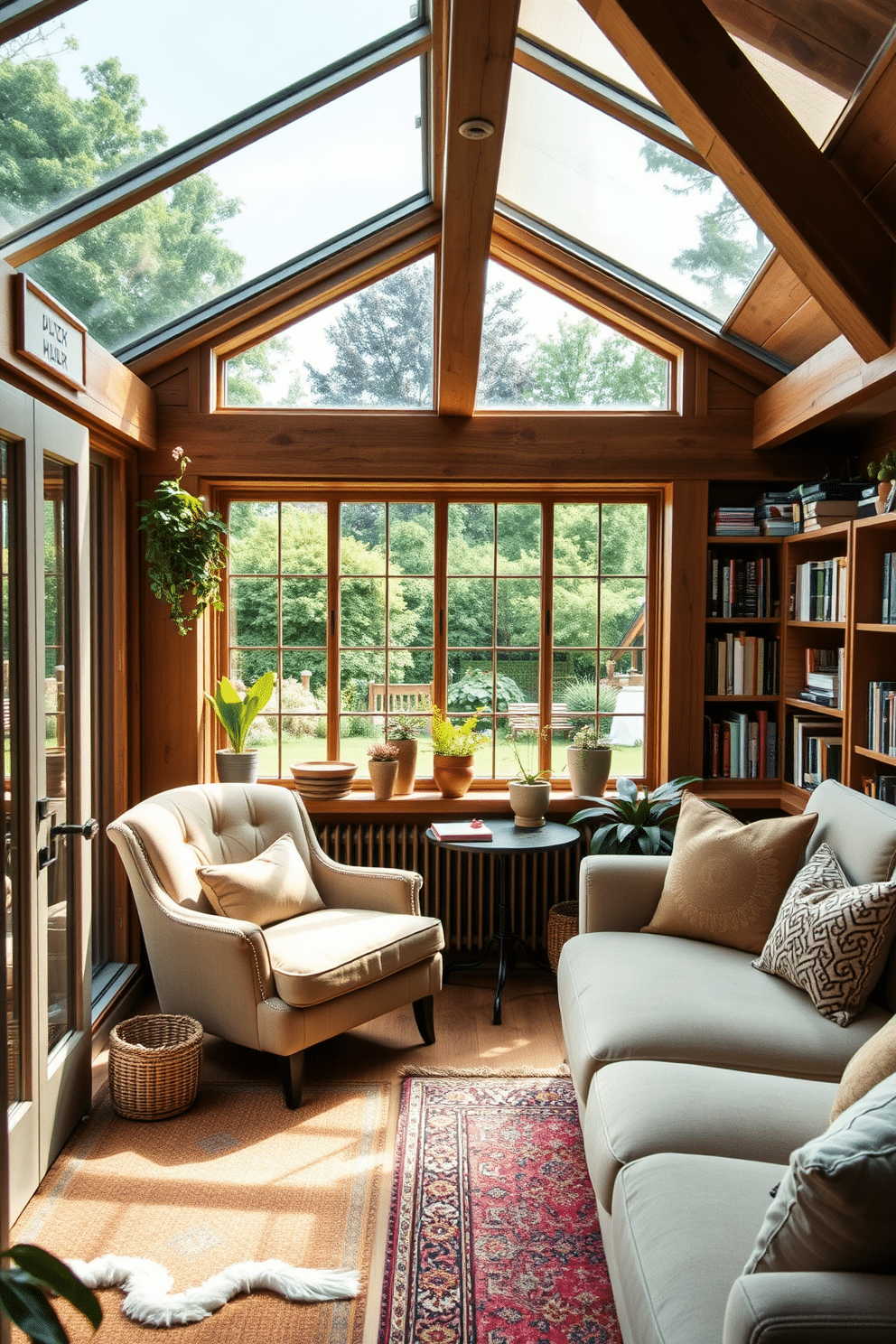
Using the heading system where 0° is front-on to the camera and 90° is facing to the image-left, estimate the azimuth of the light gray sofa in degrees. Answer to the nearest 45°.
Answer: approximately 90°

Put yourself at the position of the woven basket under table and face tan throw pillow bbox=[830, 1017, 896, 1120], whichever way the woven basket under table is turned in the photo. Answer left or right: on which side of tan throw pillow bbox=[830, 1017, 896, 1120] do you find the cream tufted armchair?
right

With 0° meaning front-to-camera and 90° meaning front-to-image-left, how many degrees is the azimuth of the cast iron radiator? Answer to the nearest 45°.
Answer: approximately 0°

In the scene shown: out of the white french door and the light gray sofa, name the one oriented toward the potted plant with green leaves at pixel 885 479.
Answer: the white french door

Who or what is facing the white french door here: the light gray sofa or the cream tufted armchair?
the light gray sofa

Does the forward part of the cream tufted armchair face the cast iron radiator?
no

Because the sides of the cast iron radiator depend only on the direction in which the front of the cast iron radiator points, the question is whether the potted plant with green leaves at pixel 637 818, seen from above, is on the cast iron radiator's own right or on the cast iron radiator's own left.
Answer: on the cast iron radiator's own left

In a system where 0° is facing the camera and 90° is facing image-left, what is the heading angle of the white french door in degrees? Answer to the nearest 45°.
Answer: approximately 270°

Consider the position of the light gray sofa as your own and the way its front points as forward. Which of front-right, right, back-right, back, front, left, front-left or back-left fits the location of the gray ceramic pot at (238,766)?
front-right

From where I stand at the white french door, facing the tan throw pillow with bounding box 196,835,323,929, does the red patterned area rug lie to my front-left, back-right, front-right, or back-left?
front-right

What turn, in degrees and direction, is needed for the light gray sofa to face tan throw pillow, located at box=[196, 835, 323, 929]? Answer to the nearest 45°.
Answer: approximately 45° to its right

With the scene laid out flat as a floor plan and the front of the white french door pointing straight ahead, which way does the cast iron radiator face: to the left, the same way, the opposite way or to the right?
to the right

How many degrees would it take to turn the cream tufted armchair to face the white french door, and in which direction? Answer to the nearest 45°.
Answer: approximately 90° to its right

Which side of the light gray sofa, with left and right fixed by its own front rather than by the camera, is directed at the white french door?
front

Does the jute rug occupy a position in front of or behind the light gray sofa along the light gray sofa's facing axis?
in front

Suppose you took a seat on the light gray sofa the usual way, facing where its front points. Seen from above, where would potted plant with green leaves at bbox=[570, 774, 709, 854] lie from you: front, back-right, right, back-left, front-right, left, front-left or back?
right

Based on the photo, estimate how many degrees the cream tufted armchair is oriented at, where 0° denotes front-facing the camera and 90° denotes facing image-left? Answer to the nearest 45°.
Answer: approximately 315°
